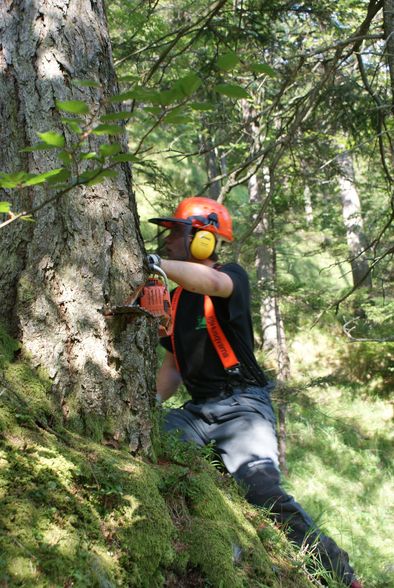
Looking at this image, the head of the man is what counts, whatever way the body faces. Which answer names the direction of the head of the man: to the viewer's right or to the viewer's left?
to the viewer's left

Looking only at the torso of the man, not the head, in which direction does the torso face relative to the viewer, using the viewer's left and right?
facing the viewer and to the left of the viewer

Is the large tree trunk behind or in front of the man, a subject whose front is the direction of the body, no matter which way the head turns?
in front
